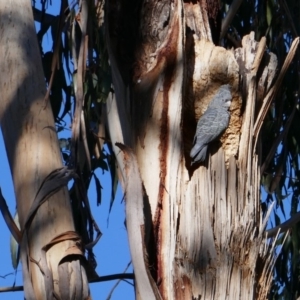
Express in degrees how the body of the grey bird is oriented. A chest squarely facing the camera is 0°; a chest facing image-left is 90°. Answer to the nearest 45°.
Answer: approximately 225°
